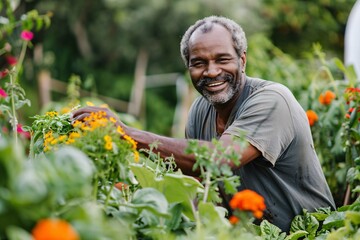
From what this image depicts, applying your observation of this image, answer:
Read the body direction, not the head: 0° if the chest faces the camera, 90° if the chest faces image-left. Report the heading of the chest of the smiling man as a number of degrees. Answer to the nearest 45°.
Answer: approximately 45°

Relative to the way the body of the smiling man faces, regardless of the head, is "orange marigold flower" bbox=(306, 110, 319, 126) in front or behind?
behind

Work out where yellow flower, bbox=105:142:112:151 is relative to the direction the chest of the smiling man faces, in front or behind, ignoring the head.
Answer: in front

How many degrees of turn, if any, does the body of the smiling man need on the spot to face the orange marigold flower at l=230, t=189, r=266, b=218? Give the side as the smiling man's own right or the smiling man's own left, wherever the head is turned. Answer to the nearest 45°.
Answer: approximately 45° to the smiling man's own left

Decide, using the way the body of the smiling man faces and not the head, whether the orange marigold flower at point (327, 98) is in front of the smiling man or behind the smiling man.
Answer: behind

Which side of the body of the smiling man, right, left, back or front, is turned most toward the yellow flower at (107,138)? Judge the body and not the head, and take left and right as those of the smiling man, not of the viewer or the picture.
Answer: front

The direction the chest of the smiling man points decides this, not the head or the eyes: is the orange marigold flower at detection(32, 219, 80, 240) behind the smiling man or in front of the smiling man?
in front

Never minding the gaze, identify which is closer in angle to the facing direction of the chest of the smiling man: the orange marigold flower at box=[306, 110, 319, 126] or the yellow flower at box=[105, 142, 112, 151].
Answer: the yellow flower
